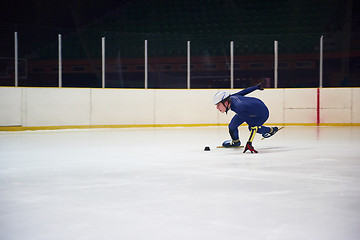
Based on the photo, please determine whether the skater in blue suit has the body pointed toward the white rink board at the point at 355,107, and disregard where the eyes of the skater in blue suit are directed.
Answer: no

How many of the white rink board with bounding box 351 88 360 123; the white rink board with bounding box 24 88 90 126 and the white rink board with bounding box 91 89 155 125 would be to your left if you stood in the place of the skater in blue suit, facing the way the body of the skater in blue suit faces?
0

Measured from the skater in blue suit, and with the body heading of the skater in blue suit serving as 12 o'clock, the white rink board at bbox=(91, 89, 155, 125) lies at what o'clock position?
The white rink board is roughly at 2 o'clock from the skater in blue suit.

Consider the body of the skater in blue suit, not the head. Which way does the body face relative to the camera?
to the viewer's left

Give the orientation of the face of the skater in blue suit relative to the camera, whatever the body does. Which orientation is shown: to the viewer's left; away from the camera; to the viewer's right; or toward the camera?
to the viewer's left

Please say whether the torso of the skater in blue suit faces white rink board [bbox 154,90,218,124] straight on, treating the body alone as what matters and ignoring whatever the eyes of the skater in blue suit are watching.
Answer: no
